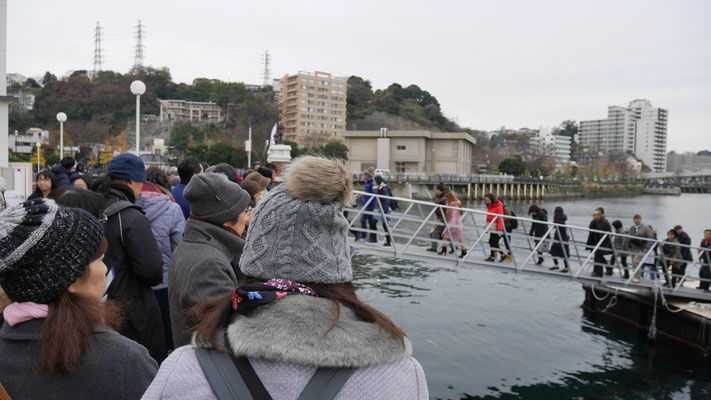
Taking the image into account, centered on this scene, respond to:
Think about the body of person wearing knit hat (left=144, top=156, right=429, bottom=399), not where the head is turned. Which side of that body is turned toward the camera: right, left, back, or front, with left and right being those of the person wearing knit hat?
back

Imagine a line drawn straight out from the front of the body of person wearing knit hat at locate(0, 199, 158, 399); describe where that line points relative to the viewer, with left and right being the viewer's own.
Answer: facing away from the viewer and to the right of the viewer

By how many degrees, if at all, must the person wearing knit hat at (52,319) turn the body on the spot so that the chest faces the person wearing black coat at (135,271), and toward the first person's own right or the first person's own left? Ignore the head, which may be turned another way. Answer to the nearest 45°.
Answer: approximately 45° to the first person's own left

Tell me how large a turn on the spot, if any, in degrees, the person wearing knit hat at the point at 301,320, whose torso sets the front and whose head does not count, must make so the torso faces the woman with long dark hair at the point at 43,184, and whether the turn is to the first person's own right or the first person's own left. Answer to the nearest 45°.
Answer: approximately 45° to the first person's own left

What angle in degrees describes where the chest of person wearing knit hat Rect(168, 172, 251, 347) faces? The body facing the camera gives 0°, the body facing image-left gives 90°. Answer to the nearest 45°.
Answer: approximately 225°

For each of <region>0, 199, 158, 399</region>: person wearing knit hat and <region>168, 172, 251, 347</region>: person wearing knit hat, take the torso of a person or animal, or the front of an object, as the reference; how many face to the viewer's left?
0

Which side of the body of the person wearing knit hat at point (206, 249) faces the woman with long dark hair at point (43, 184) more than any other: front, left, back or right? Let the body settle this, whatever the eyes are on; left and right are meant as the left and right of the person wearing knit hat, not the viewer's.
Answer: left

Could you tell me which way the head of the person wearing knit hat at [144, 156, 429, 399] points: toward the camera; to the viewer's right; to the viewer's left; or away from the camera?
away from the camera

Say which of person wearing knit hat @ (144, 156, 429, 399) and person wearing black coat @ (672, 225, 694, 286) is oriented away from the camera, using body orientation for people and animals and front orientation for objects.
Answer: the person wearing knit hat

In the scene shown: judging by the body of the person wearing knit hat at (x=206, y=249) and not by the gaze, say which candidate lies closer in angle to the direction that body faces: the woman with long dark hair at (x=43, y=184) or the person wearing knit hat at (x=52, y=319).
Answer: the woman with long dark hair

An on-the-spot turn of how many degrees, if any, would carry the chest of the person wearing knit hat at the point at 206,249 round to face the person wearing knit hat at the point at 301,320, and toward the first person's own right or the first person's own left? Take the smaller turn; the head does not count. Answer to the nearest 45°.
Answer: approximately 135° to the first person's own right

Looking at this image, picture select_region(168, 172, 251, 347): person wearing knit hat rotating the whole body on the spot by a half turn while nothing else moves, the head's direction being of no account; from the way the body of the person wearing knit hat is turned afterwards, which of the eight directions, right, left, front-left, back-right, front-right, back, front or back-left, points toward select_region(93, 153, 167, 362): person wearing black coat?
right
